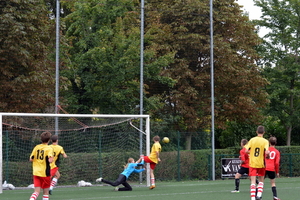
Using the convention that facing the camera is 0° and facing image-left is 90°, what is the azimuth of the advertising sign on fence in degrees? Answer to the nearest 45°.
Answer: approximately 0°

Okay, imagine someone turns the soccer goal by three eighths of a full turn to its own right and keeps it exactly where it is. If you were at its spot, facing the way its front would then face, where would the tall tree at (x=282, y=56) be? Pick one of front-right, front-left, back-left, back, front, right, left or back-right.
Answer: right

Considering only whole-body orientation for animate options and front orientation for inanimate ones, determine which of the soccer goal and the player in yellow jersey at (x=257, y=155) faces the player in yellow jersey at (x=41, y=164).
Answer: the soccer goal

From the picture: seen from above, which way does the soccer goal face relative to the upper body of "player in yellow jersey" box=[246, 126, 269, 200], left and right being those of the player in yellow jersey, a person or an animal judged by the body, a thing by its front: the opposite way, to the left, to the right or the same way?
the opposite way

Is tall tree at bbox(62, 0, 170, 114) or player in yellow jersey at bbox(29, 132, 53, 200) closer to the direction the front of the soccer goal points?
the player in yellow jersey

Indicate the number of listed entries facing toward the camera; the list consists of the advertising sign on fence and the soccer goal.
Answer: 2

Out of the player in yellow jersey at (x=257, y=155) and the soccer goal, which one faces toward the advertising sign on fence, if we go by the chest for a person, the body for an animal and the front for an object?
the player in yellow jersey

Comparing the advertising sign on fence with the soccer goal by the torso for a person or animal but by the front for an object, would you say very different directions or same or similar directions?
same or similar directions

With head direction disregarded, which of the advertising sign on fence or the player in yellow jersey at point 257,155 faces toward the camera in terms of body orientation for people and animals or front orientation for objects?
the advertising sign on fence

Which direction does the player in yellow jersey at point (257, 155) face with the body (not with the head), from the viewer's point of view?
away from the camera

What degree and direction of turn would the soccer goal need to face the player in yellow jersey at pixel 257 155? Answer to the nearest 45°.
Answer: approximately 45° to its left

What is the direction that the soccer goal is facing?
toward the camera

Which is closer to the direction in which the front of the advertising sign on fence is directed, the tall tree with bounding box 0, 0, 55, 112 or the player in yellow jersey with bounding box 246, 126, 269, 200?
the player in yellow jersey

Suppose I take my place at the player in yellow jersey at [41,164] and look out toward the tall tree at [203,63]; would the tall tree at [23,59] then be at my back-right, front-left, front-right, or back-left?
front-left

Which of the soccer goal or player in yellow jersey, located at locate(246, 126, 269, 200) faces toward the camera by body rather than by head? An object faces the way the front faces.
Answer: the soccer goal

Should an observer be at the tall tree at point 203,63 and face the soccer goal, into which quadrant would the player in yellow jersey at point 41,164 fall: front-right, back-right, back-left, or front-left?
front-left

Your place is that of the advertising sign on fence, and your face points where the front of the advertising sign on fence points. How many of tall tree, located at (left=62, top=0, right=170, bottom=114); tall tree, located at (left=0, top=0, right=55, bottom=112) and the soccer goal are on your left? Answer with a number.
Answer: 0

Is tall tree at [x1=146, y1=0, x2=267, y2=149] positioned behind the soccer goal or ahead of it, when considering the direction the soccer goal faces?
behind
